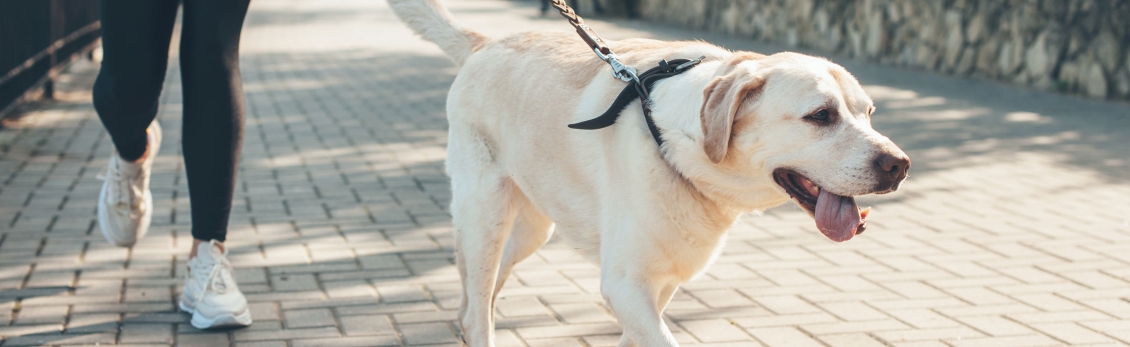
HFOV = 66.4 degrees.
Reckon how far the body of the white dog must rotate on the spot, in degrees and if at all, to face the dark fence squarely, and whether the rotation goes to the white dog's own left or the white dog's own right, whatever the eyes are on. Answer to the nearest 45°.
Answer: approximately 180°

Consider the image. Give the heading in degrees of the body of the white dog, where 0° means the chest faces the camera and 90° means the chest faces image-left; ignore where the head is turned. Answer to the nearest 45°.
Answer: approximately 315°
